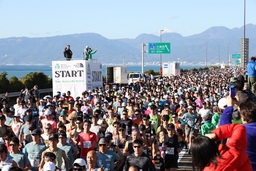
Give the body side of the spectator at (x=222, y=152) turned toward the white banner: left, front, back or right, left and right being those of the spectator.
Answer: front

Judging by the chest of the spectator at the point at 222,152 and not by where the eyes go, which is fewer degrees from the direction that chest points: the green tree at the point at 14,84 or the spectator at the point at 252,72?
the green tree

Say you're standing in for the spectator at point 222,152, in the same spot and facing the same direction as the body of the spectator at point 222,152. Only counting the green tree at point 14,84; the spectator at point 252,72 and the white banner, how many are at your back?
0

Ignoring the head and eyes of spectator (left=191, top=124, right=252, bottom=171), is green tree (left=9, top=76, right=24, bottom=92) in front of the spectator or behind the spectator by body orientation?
in front

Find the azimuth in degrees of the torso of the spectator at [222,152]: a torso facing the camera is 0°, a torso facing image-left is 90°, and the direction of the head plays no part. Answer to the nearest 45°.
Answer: approximately 135°

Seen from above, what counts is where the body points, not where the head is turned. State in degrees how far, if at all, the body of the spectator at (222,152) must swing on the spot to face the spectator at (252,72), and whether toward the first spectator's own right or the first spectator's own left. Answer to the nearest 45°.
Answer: approximately 45° to the first spectator's own right
